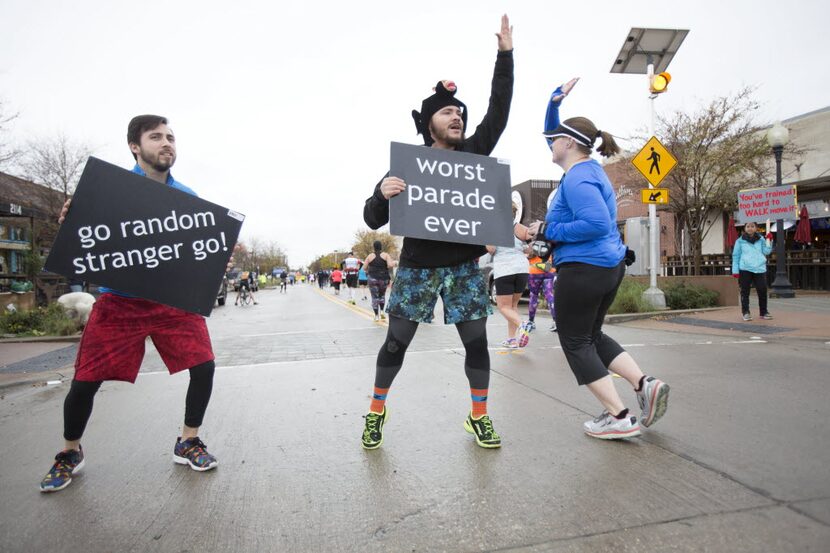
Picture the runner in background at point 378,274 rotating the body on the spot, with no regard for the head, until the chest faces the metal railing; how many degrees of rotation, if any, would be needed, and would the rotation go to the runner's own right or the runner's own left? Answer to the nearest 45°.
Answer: approximately 90° to the runner's own right

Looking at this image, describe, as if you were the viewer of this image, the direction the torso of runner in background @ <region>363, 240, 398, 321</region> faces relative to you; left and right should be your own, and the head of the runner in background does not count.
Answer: facing away from the viewer

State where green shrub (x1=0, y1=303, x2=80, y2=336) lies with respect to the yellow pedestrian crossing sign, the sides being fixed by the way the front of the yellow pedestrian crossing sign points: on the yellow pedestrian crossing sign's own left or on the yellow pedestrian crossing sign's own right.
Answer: on the yellow pedestrian crossing sign's own right

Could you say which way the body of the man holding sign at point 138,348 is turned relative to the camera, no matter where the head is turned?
toward the camera

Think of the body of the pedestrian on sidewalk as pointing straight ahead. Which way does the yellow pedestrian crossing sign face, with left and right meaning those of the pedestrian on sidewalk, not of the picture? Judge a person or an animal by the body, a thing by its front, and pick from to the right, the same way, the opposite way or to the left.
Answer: the same way

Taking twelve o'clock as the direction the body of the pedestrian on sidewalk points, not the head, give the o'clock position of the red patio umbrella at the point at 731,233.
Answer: The red patio umbrella is roughly at 6 o'clock from the pedestrian on sidewalk.

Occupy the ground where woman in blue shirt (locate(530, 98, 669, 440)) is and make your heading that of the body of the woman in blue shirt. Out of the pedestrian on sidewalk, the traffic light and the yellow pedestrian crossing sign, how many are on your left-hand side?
0

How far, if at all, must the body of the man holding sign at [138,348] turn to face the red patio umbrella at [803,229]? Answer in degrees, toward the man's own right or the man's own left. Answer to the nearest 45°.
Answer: approximately 90° to the man's own left

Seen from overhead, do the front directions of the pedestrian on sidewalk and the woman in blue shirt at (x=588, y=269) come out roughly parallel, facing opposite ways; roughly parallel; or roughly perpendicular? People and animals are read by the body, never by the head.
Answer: roughly perpendicular

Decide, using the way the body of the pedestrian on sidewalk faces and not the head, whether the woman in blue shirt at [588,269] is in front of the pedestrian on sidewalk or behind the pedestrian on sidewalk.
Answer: in front

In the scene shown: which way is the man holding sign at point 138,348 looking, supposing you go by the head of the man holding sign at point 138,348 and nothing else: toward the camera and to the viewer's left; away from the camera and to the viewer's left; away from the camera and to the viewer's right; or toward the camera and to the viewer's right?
toward the camera and to the viewer's right

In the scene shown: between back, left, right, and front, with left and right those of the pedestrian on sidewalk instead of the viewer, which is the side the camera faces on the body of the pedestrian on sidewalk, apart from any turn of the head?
front

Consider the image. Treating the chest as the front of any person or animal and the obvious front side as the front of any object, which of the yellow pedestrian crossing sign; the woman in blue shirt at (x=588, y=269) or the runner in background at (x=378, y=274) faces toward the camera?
the yellow pedestrian crossing sign

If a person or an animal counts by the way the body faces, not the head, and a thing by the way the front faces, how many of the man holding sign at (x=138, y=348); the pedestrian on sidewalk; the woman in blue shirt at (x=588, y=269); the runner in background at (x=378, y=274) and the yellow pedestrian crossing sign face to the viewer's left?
1

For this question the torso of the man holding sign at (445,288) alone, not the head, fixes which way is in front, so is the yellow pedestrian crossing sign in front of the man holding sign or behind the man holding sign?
behind

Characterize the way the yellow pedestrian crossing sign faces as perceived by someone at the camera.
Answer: facing the viewer

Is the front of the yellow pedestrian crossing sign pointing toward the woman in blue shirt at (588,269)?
yes

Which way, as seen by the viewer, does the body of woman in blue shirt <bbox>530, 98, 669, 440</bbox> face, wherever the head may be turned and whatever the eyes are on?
to the viewer's left
